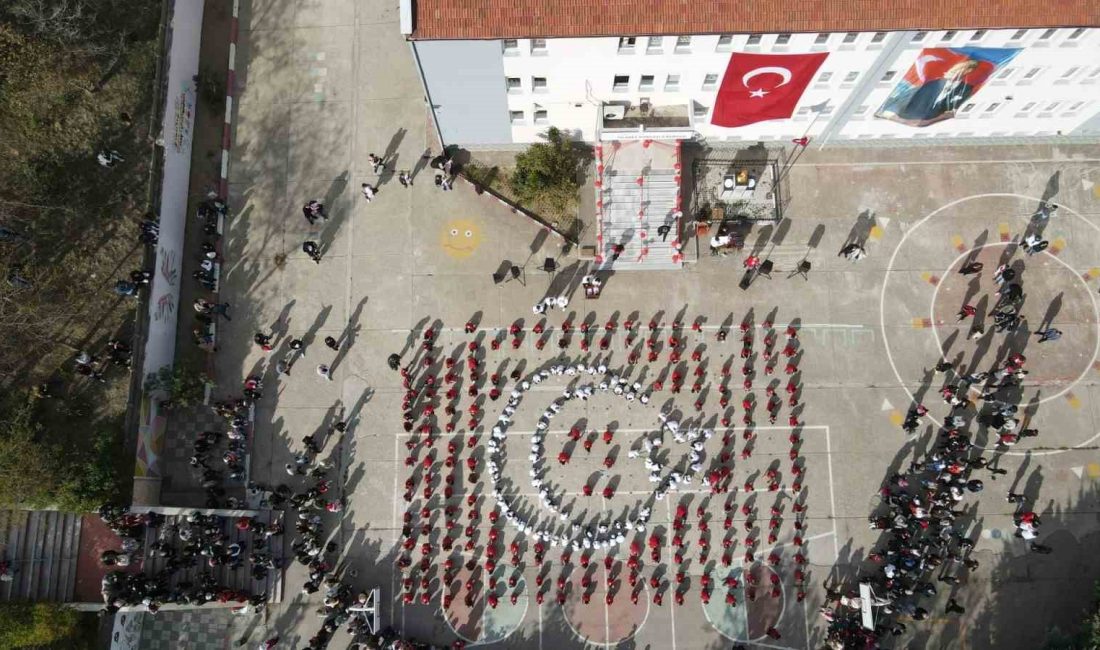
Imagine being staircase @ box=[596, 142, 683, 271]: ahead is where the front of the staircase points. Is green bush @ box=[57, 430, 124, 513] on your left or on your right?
on your right

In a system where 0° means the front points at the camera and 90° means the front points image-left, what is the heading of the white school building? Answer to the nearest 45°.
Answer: approximately 0°

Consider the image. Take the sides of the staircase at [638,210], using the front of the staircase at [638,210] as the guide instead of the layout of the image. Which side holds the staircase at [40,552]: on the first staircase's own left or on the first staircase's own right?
on the first staircase's own right

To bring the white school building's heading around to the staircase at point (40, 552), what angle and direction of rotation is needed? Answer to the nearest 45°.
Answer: approximately 90° to its right

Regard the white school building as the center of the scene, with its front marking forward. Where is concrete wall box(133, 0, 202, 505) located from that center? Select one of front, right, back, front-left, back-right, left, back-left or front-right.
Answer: right

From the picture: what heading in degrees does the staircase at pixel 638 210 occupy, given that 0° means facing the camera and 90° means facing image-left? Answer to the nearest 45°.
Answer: approximately 0°

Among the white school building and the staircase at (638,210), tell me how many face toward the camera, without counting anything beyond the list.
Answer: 2

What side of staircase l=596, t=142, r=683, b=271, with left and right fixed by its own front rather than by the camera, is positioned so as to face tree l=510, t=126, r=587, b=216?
right
